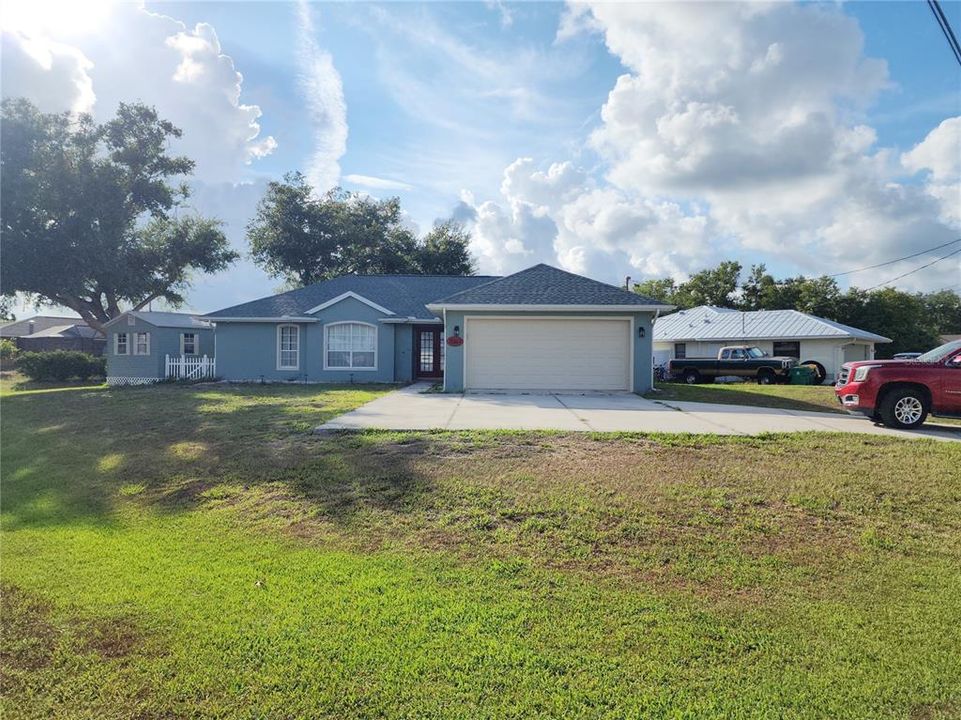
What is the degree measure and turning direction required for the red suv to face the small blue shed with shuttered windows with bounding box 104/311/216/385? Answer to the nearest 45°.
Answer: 0° — it already faces it

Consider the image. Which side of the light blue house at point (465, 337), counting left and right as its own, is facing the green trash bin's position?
left

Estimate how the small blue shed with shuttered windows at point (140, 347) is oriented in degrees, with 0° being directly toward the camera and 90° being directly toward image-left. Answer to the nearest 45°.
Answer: approximately 0°

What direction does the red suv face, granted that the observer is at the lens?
facing to the left of the viewer

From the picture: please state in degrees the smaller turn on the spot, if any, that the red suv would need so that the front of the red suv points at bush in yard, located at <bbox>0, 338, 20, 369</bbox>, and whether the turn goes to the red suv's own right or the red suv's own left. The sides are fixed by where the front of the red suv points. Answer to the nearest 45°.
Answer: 0° — it already faces it

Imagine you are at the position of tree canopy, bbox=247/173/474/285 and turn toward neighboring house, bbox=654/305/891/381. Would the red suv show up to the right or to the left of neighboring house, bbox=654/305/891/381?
right

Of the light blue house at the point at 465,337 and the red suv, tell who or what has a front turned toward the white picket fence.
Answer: the red suv
